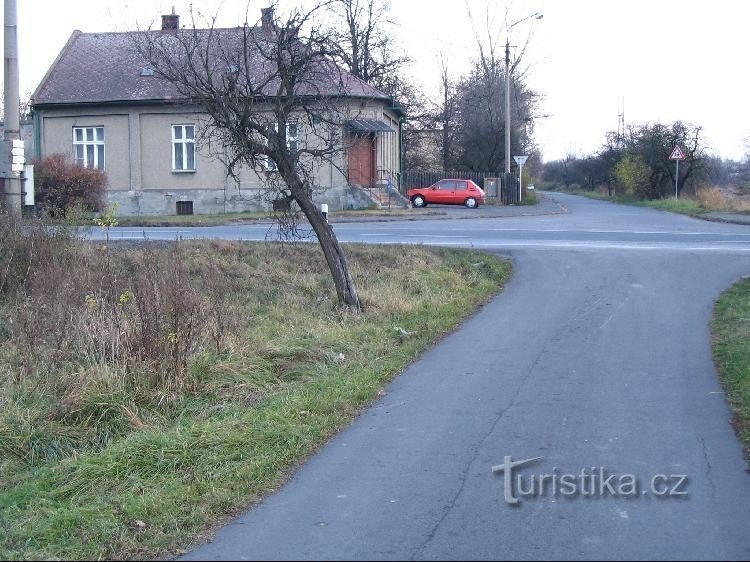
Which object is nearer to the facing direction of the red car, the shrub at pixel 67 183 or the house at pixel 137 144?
the house

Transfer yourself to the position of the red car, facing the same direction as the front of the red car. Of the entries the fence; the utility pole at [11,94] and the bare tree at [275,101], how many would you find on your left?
2

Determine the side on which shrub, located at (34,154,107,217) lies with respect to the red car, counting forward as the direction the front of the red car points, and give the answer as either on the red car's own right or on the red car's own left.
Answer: on the red car's own left

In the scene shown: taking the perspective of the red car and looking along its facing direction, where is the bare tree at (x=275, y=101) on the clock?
The bare tree is roughly at 9 o'clock from the red car.

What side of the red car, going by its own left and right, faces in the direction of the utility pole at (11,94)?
left

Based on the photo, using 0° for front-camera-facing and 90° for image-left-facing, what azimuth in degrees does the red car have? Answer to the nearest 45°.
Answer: approximately 90°

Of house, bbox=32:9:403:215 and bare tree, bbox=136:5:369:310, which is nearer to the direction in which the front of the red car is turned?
the house

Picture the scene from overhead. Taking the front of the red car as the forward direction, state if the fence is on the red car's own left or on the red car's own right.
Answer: on the red car's own right
